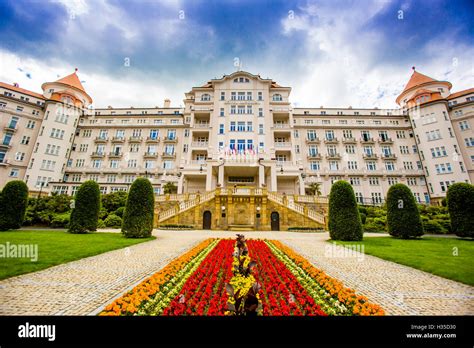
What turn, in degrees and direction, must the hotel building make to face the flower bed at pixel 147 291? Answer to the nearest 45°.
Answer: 0° — it already faces it

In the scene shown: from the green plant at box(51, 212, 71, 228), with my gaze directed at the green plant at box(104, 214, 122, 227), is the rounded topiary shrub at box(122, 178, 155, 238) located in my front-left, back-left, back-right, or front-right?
front-right

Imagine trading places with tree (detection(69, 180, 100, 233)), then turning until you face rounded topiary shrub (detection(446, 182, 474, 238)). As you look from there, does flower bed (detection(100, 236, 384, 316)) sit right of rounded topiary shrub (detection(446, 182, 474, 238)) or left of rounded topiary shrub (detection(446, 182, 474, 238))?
right

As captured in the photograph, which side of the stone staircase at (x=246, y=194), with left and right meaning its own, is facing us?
front

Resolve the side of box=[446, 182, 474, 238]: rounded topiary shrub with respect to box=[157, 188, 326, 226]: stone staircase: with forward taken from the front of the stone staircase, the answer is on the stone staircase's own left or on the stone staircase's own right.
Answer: on the stone staircase's own left

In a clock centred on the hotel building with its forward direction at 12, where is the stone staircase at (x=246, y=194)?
The stone staircase is roughly at 12 o'clock from the hotel building.

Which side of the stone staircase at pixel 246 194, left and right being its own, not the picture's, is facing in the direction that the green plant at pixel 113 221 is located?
right

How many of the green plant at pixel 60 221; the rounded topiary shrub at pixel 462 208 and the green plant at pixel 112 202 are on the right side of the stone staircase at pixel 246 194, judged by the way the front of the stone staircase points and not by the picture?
2

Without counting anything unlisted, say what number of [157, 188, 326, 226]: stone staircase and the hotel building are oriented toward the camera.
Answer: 2

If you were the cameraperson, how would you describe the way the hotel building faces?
facing the viewer

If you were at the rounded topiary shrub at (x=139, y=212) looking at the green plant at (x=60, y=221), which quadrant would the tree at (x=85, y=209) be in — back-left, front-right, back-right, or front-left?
front-left

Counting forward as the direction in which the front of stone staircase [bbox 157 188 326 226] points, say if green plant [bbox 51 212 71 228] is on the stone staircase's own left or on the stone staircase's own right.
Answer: on the stone staircase's own right

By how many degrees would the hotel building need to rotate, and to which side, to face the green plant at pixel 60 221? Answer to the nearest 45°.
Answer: approximately 45° to its right

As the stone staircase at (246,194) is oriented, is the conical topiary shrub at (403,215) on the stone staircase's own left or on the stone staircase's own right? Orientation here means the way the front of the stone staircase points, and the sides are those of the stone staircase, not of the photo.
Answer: on the stone staircase's own left

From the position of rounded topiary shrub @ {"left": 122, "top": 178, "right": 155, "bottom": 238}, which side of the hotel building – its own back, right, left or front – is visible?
front

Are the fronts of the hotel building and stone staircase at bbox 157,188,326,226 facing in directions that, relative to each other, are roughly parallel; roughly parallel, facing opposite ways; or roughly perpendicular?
roughly parallel
